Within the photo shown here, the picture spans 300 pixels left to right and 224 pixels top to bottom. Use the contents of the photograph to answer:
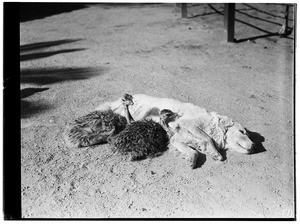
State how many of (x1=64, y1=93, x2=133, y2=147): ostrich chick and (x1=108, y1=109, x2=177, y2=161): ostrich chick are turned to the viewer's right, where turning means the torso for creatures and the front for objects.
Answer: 2

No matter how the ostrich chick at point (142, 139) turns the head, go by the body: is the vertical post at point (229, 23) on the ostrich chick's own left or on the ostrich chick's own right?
on the ostrich chick's own left

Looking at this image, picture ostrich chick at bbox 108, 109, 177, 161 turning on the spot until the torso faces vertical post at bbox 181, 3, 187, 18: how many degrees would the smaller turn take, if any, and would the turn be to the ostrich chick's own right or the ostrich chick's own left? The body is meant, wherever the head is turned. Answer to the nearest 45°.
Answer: approximately 90° to the ostrich chick's own left

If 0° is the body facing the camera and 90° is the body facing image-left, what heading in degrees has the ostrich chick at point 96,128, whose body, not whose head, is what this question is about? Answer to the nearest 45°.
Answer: approximately 270°

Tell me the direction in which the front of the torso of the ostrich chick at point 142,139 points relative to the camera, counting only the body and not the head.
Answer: to the viewer's right

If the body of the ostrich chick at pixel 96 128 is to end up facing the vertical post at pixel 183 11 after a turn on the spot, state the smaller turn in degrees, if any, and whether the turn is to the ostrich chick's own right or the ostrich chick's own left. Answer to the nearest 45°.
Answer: approximately 90° to the ostrich chick's own left

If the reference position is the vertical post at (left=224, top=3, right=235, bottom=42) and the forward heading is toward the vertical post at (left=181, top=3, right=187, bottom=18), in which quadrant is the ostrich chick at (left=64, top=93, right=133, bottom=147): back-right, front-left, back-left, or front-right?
back-left
